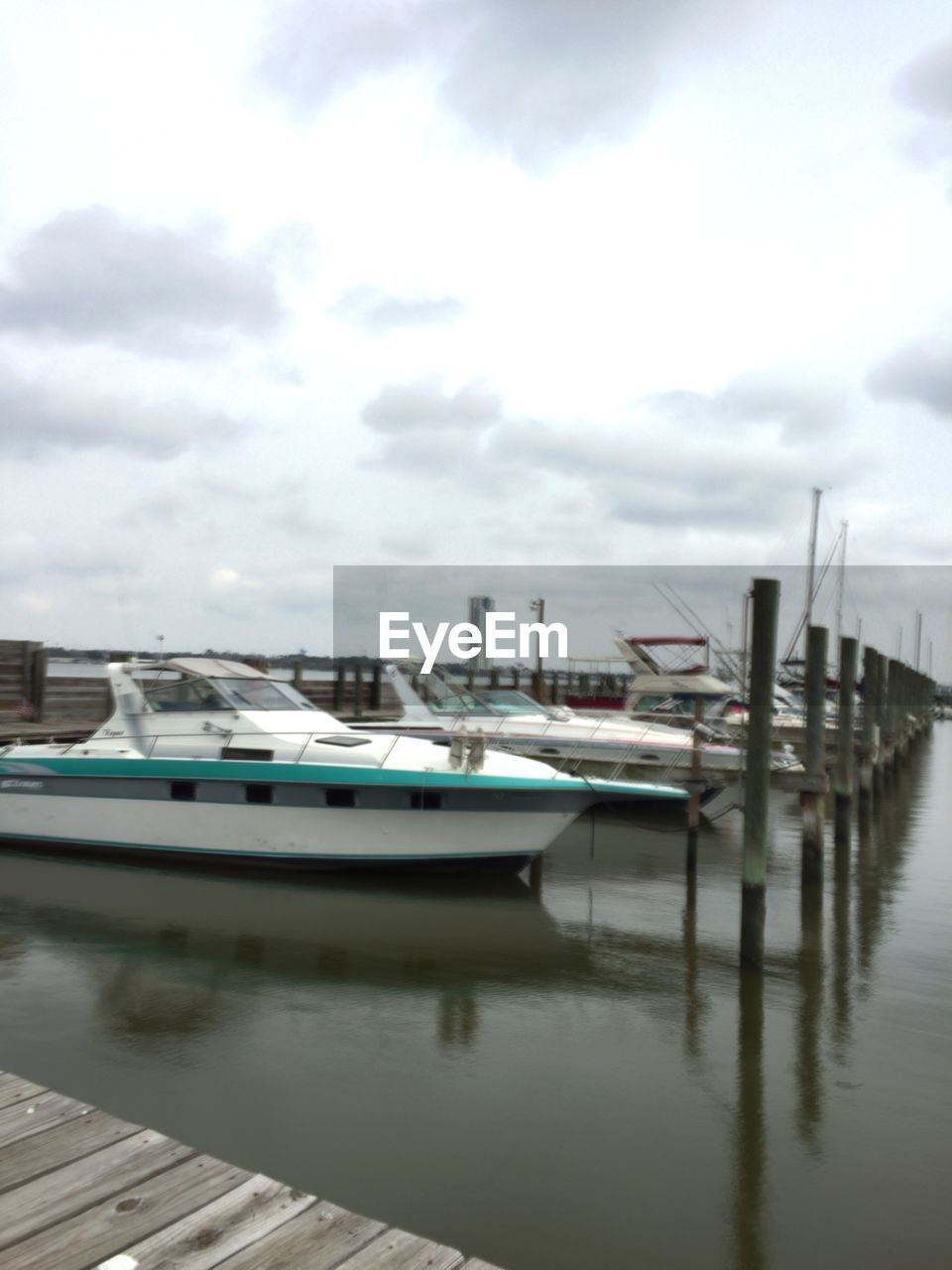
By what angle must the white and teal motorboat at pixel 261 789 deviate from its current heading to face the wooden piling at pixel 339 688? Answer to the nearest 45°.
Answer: approximately 90° to its left

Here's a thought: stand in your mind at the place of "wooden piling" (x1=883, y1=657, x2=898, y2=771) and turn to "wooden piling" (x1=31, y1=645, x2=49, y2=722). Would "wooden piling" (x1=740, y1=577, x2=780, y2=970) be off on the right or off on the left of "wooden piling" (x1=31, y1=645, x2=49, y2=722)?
left

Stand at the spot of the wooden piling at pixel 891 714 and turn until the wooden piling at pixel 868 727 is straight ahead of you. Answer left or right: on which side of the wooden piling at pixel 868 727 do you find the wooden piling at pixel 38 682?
right

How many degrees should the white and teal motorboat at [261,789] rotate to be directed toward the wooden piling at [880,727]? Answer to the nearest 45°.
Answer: approximately 45° to its left

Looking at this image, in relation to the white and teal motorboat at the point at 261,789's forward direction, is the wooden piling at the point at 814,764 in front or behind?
in front

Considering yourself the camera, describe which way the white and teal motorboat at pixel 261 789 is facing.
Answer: facing to the right of the viewer

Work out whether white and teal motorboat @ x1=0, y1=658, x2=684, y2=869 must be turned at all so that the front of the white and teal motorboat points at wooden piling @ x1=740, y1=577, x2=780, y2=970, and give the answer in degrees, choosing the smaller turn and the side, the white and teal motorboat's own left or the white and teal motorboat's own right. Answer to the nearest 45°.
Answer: approximately 45° to the white and teal motorboat's own right

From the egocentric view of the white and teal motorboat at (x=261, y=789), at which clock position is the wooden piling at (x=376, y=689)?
The wooden piling is roughly at 9 o'clock from the white and teal motorboat.

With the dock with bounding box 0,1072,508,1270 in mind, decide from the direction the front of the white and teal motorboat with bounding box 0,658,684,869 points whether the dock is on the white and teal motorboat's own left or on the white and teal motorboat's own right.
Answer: on the white and teal motorboat's own right
